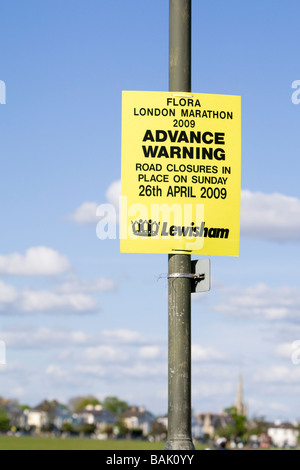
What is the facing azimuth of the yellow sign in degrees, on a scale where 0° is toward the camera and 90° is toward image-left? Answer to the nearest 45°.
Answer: approximately 0°
